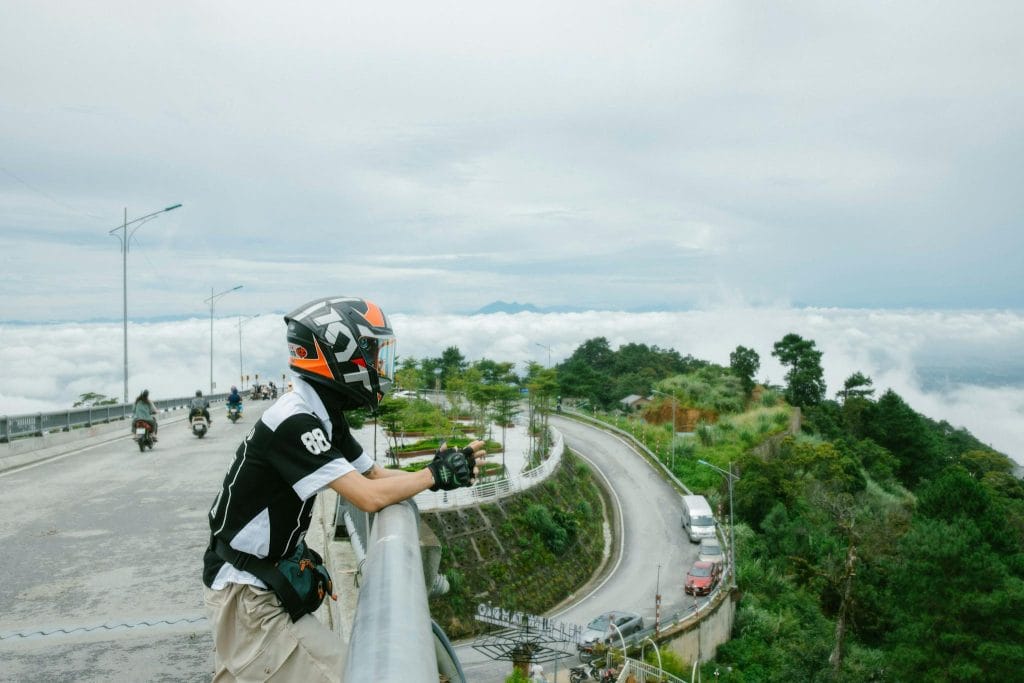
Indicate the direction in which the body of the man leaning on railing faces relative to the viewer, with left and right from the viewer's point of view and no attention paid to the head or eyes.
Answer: facing to the right of the viewer

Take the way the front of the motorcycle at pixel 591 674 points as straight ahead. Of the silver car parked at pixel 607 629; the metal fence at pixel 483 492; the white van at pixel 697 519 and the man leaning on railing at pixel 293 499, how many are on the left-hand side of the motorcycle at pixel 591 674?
1

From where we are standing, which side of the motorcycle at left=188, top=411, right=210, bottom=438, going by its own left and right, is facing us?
back

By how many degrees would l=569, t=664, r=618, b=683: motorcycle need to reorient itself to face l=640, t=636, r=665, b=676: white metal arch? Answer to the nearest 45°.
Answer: approximately 135° to its right

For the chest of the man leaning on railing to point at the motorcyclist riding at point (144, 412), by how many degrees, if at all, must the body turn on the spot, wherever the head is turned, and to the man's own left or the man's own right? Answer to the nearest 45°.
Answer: approximately 90° to the man's own left

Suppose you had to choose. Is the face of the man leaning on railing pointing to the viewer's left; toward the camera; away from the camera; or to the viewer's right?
to the viewer's right

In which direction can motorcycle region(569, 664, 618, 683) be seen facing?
to the viewer's left

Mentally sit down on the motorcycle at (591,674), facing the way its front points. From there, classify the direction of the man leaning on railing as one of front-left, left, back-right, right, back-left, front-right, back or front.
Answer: left

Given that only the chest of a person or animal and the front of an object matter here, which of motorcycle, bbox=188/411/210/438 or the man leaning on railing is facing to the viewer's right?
the man leaning on railing

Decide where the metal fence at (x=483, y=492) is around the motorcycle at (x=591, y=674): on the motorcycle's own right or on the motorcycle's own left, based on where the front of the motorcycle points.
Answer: on the motorcycle's own right

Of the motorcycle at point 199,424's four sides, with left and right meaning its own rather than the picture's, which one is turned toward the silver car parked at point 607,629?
right

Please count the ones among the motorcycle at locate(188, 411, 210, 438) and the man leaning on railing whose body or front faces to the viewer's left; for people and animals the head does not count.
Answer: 0
